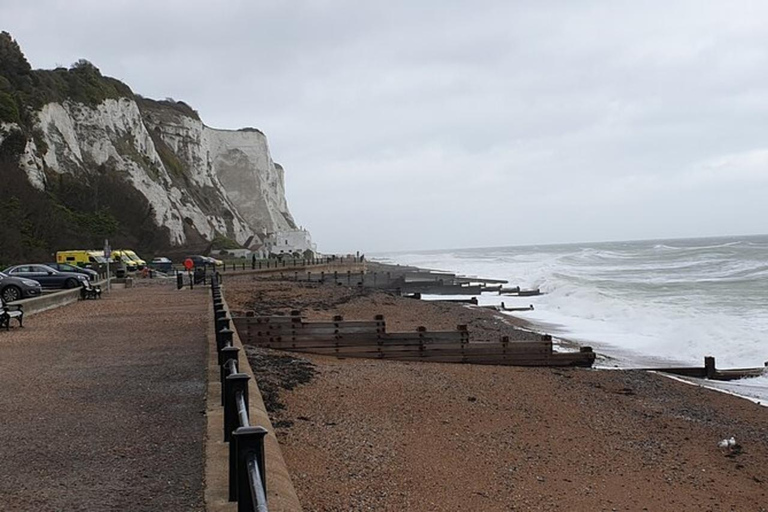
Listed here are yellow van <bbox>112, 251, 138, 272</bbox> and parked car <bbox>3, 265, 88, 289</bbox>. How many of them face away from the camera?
0

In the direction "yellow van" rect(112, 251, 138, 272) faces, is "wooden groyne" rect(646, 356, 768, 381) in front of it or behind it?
in front

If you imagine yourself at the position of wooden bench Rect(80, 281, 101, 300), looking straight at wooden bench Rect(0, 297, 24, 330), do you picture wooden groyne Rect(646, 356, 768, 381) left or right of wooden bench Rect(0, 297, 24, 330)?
left

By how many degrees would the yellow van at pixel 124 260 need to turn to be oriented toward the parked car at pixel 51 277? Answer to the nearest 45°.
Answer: approximately 45° to its right

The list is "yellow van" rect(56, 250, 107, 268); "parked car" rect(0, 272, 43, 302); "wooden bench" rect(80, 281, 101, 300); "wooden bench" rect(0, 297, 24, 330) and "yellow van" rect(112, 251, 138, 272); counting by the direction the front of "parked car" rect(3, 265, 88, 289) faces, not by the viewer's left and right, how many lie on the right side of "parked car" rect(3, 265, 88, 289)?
3
